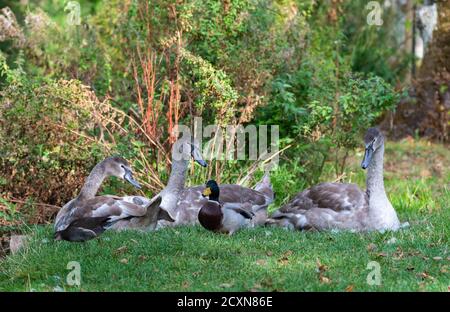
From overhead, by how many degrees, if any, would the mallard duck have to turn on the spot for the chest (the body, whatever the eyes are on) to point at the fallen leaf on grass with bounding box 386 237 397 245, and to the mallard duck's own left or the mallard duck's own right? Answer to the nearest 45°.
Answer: approximately 135° to the mallard duck's own left

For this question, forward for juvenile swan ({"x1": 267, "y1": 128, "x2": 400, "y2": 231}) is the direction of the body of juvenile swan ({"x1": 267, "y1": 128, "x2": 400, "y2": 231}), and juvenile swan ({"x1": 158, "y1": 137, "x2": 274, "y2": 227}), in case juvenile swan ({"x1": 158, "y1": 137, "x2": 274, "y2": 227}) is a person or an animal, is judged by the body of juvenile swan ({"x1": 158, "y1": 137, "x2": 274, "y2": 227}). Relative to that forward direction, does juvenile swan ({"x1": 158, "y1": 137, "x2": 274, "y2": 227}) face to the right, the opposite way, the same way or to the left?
the opposite way

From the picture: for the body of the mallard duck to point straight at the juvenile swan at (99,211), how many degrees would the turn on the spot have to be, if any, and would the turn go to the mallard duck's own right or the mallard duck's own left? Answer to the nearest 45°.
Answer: approximately 45° to the mallard duck's own right

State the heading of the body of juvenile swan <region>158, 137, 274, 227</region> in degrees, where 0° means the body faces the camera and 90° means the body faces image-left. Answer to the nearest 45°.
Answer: approximately 90°

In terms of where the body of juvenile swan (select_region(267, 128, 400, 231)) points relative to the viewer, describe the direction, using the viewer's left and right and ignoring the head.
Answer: facing to the right of the viewer

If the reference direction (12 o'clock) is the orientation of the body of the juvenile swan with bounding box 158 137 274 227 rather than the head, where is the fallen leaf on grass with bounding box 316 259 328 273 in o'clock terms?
The fallen leaf on grass is roughly at 8 o'clock from the juvenile swan.

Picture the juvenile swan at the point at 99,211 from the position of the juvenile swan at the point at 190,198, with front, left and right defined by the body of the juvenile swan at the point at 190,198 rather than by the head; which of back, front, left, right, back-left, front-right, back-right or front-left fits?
front-left

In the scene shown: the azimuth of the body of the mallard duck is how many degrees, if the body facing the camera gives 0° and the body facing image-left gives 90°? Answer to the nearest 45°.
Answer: approximately 45°

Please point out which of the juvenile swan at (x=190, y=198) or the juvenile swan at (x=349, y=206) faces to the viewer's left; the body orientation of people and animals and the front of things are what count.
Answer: the juvenile swan at (x=190, y=198)
